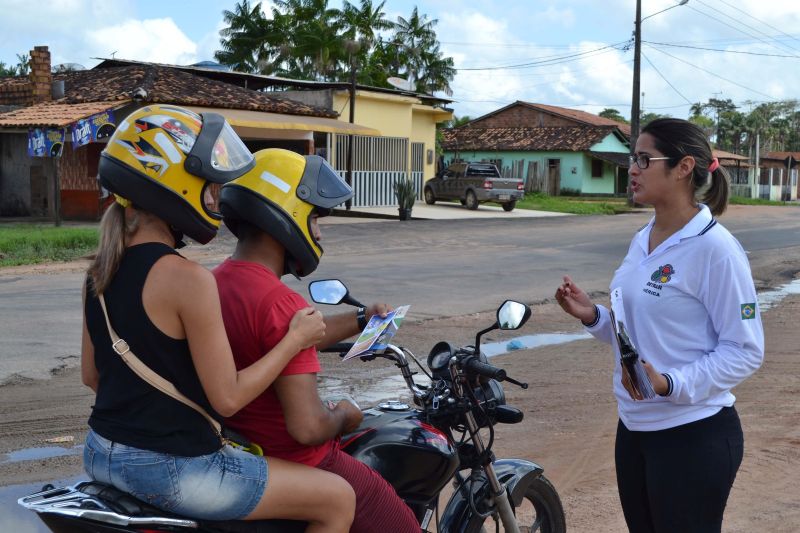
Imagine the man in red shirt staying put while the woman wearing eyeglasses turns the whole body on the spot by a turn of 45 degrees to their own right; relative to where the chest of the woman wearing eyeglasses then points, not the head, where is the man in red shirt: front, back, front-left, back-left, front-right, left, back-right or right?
front-left

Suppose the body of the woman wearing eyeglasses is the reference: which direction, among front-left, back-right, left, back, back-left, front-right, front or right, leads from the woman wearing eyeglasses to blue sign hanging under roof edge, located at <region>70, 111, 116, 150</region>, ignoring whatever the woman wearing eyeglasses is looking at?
right

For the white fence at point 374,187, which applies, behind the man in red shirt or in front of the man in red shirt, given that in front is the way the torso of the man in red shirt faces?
in front

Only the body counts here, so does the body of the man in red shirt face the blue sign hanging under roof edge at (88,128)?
no

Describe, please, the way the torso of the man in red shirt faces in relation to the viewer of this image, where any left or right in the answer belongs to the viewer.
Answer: facing away from the viewer and to the right of the viewer

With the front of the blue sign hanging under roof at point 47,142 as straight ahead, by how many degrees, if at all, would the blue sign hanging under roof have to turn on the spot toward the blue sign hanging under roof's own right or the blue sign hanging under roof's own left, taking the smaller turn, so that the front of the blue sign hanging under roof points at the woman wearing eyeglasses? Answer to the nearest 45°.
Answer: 0° — it already faces them

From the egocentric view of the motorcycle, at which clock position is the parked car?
The parked car is roughly at 11 o'clock from the motorcycle.

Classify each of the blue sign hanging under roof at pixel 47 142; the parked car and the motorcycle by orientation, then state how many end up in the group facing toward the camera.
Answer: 1

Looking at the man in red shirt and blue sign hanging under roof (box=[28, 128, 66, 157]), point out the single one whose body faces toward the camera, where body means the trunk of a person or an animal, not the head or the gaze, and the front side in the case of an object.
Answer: the blue sign hanging under roof

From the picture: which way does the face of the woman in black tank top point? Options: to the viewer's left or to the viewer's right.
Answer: to the viewer's right

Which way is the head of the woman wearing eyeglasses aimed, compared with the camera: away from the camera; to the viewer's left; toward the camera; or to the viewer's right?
to the viewer's left

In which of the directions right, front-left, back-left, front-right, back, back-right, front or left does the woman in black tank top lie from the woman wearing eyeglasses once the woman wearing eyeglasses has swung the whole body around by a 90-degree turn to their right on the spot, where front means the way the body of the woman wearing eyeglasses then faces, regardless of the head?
left

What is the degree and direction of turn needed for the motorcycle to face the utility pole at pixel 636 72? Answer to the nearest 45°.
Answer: approximately 45° to its left

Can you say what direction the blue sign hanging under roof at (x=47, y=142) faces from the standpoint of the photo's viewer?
facing the viewer

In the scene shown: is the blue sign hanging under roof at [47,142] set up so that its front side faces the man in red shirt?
yes

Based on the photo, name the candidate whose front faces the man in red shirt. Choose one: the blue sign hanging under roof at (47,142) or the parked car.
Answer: the blue sign hanging under roof

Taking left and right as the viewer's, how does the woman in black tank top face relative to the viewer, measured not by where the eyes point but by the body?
facing away from the viewer and to the right of the viewer

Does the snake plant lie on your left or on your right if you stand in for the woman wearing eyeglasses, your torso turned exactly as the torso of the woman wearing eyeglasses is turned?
on your right
